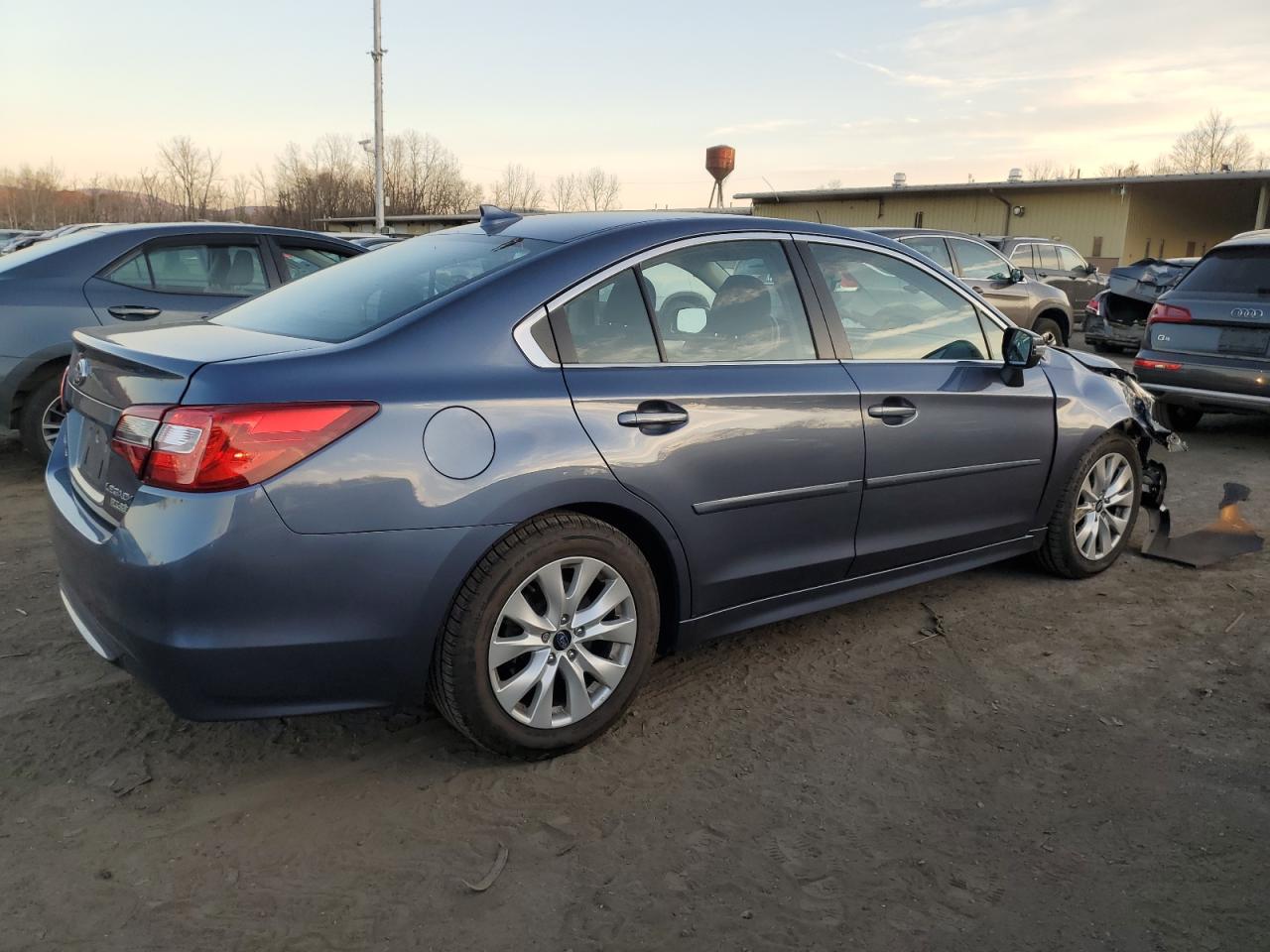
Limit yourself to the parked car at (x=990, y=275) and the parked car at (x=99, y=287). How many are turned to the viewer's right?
2

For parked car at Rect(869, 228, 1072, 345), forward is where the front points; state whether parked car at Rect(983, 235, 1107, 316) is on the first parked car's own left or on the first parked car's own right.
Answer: on the first parked car's own left

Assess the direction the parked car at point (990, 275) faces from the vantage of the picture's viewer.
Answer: facing to the right of the viewer

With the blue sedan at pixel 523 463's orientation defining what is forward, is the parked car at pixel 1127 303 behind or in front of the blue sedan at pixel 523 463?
in front

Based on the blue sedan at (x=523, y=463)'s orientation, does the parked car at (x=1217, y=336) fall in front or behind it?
in front

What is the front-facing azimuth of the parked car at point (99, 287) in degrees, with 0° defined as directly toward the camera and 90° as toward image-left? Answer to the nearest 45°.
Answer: approximately 270°

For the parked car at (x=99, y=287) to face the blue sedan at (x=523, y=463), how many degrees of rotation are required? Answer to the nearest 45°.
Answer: approximately 90° to its right

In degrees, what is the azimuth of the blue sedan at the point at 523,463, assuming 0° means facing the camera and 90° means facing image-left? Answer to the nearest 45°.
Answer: approximately 225°

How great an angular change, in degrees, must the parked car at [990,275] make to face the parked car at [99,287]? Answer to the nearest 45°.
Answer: approximately 135° to its right

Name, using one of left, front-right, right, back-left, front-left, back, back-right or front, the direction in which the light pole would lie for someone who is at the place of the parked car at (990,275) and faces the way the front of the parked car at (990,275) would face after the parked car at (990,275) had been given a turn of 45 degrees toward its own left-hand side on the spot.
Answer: left

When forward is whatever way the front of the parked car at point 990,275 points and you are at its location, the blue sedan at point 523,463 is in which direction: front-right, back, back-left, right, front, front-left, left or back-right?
right

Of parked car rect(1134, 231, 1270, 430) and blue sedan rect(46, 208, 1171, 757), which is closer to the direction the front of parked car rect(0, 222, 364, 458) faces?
the parked car
